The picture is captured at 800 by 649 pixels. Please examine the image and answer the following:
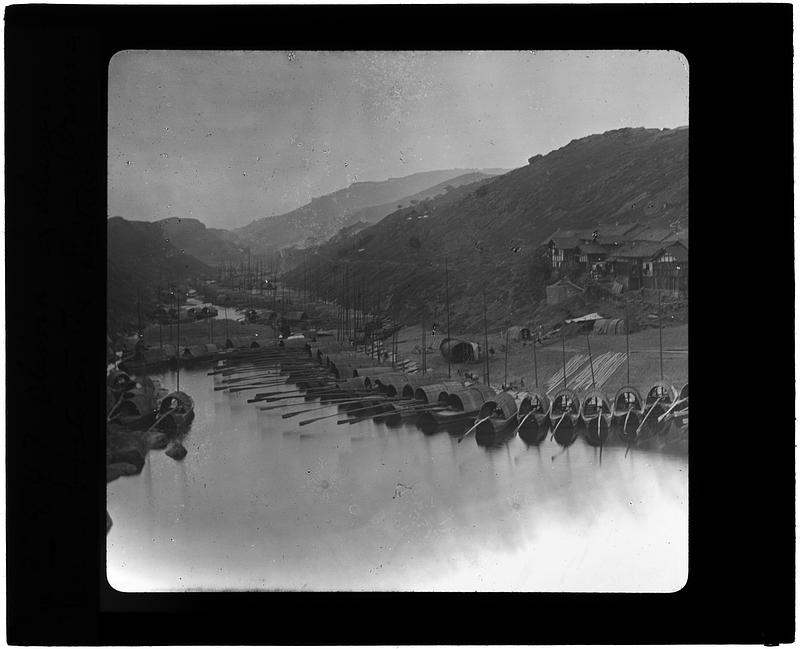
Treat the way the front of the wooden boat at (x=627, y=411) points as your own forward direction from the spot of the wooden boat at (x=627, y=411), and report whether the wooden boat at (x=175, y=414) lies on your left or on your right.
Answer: on your right

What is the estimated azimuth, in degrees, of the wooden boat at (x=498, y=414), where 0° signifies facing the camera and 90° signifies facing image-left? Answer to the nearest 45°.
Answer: approximately 45°

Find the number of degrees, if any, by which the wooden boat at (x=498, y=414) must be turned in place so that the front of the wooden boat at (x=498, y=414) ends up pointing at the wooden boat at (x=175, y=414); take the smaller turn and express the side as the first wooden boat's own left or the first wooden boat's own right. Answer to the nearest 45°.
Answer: approximately 45° to the first wooden boat's own right

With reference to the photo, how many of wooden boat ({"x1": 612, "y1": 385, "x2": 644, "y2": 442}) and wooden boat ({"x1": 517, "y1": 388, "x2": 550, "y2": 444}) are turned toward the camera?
2
